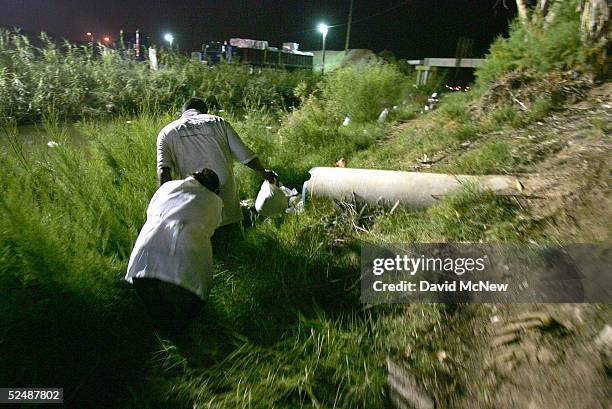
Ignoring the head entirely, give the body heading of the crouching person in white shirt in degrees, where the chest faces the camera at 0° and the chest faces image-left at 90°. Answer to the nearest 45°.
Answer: approximately 225°

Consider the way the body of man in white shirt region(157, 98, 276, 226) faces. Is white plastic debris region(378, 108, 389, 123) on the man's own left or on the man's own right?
on the man's own right

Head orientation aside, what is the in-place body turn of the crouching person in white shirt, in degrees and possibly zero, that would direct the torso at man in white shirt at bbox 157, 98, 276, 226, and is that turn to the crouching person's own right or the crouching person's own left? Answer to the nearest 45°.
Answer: approximately 45° to the crouching person's own left

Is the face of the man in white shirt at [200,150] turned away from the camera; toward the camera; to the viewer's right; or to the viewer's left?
away from the camera

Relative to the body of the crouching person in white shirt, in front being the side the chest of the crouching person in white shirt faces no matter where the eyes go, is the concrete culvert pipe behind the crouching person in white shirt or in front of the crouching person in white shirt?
in front

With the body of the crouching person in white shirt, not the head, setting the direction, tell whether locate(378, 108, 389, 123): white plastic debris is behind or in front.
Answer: in front

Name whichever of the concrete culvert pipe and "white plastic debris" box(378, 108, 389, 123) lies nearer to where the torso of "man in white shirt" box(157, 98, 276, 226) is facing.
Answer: the white plastic debris

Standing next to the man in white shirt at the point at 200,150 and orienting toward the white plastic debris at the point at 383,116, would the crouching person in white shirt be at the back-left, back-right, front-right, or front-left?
back-right

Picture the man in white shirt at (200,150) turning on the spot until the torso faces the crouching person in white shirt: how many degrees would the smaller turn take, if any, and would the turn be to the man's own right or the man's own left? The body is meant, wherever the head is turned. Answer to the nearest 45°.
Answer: approximately 180°

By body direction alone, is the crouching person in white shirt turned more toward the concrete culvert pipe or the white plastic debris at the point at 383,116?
the white plastic debris

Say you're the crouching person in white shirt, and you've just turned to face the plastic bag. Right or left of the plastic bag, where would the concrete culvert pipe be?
right

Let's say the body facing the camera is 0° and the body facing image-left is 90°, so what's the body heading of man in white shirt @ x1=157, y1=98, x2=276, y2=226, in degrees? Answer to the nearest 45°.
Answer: approximately 180°
